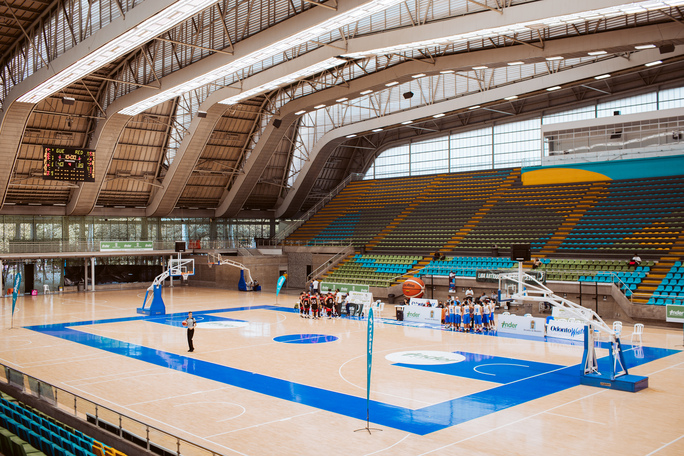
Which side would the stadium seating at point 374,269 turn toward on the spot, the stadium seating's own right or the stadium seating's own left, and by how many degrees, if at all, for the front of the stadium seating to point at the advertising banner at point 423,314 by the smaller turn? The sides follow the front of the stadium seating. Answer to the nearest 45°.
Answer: approximately 45° to the stadium seating's own left

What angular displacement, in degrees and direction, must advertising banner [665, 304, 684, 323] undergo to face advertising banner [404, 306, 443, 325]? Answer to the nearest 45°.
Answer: approximately 45° to its right

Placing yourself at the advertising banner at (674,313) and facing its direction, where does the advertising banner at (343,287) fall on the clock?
the advertising banner at (343,287) is roughly at 2 o'clock from the advertising banner at (674,313).

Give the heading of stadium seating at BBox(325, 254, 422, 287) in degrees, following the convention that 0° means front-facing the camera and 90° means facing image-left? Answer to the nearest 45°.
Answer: approximately 45°

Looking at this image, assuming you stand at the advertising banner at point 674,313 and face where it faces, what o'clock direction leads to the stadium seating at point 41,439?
The stadium seating is roughly at 11 o'clock from the advertising banner.

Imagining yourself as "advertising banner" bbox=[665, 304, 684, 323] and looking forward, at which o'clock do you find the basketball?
The basketball is roughly at 2 o'clock from the advertising banner.

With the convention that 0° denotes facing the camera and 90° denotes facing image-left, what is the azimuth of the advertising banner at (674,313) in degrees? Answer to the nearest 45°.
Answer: approximately 45°

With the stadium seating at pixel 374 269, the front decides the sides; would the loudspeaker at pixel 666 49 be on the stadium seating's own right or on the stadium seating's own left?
on the stadium seating's own left
